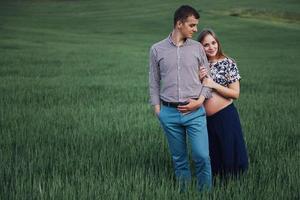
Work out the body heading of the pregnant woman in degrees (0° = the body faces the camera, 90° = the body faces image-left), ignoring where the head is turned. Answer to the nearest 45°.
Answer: approximately 45°

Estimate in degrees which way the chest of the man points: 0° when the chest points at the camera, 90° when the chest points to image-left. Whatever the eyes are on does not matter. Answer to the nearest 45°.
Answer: approximately 0°
